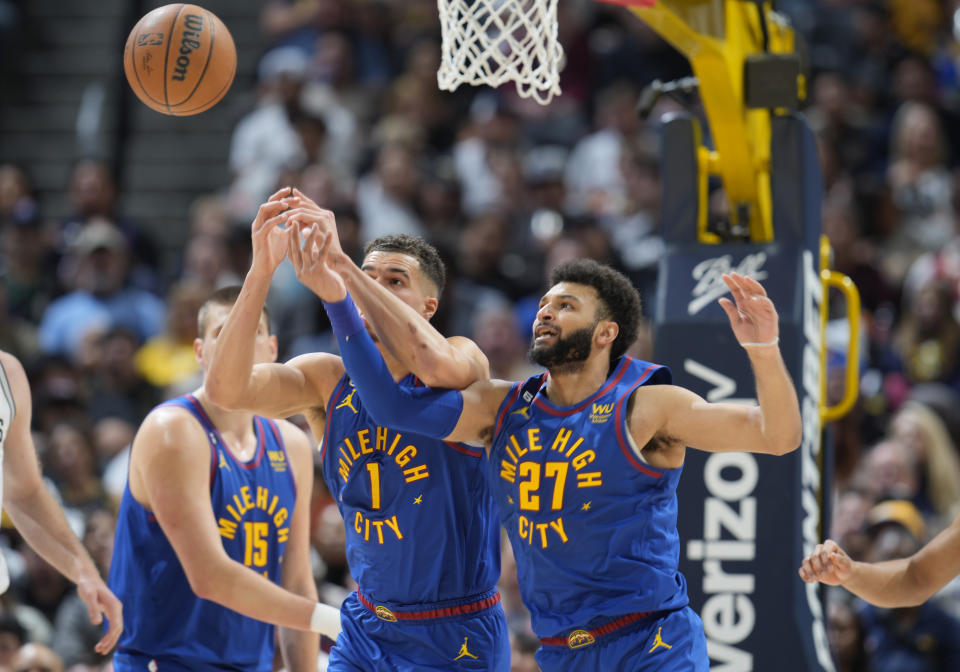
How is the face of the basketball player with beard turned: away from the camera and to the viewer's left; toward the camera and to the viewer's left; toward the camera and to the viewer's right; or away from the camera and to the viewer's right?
toward the camera and to the viewer's left

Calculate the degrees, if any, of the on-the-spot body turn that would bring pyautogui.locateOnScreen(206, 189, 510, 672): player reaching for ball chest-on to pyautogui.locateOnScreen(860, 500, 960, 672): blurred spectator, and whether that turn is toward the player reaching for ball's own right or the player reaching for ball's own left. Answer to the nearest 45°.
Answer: approximately 180°

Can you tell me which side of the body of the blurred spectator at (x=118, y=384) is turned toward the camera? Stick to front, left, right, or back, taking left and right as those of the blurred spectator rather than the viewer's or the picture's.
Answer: front

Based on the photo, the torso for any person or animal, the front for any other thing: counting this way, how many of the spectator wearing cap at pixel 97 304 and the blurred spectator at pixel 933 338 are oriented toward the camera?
2

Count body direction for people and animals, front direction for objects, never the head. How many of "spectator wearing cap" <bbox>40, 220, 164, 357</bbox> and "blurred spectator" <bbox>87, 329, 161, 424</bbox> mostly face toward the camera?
2

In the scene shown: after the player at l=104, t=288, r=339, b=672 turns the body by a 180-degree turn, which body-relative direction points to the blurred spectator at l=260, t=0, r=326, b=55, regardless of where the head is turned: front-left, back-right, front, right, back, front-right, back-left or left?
front-right

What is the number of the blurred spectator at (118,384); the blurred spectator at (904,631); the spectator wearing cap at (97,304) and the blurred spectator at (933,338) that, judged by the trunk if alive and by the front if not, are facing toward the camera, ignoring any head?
4

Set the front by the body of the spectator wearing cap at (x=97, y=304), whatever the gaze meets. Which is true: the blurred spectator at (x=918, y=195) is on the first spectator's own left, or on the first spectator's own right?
on the first spectator's own left

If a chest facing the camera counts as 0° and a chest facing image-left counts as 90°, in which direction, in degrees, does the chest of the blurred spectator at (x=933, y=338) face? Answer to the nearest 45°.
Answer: approximately 0°

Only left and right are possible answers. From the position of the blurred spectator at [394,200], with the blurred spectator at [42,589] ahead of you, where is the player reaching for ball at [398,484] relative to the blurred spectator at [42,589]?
left
